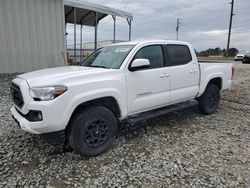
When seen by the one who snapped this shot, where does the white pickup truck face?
facing the viewer and to the left of the viewer

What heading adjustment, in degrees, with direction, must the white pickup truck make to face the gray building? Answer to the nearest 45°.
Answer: approximately 90° to its right

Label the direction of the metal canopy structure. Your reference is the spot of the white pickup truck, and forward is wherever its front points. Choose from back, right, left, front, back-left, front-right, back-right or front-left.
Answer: back-right
